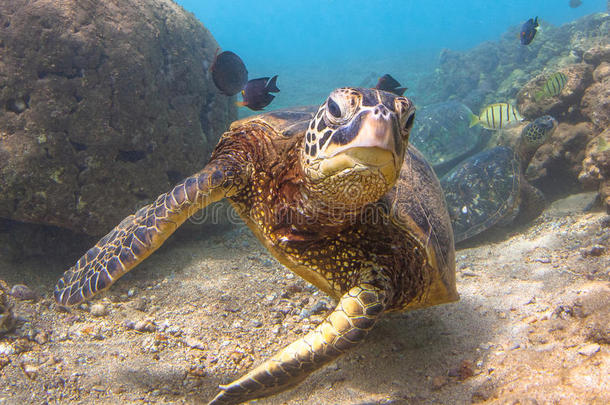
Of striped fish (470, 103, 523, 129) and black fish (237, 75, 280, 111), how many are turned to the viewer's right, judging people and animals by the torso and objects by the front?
1

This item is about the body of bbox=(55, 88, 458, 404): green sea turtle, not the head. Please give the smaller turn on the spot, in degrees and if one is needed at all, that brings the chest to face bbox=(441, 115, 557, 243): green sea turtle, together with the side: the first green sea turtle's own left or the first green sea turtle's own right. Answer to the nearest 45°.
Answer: approximately 135° to the first green sea turtle's own left

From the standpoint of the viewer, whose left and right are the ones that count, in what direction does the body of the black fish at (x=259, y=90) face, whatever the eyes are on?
facing to the left of the viewer

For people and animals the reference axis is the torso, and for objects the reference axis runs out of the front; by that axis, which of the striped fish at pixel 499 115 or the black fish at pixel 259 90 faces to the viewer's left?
the black fish

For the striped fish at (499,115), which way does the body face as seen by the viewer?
to the viewer's right

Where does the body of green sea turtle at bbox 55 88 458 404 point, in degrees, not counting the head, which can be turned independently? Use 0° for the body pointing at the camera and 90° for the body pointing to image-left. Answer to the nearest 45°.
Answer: approximately 0°

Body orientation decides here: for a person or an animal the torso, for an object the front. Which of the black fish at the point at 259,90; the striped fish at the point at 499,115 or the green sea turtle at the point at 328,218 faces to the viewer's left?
the black fish

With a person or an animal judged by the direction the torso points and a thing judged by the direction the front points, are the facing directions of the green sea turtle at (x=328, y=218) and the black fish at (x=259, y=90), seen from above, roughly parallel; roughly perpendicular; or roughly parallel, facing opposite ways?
roughly perpendicular
